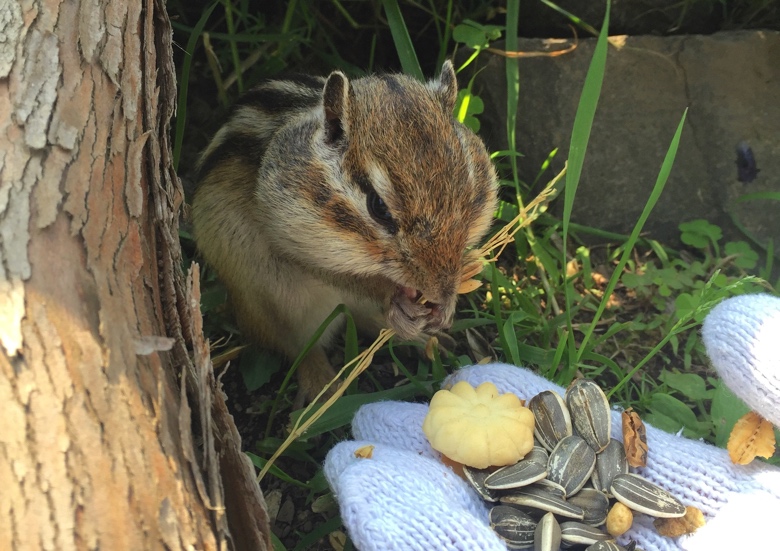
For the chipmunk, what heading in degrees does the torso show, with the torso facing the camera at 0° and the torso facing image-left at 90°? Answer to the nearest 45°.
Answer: approximately 315°

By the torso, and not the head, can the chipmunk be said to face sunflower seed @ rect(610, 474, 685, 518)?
yes

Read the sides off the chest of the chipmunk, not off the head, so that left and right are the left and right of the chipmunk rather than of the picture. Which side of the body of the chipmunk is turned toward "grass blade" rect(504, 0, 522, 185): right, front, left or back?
left

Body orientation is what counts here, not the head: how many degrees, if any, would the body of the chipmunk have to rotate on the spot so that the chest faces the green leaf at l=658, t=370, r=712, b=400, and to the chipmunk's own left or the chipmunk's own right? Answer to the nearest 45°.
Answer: approximately 45° to the chipmunk's own left

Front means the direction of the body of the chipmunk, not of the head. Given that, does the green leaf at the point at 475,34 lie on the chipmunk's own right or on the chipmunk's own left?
on the chipmunk's own left

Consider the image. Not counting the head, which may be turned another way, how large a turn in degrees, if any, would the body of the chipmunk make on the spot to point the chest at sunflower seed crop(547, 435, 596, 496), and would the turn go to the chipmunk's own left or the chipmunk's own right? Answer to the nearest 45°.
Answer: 0° — it already faces it

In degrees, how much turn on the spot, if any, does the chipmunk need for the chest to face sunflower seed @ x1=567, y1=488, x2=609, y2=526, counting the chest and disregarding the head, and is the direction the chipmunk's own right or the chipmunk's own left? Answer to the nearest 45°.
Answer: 0° — it already faces it

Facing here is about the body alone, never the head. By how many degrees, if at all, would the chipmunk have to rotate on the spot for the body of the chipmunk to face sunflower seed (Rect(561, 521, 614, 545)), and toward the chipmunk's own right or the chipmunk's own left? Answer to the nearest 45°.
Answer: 0° — it already faces it

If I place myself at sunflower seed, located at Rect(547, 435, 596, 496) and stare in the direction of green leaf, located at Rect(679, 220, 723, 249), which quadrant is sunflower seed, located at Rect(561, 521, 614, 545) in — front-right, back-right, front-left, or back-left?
back-right

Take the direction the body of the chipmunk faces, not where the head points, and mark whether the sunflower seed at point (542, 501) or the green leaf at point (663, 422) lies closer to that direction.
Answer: the sunflower seed
